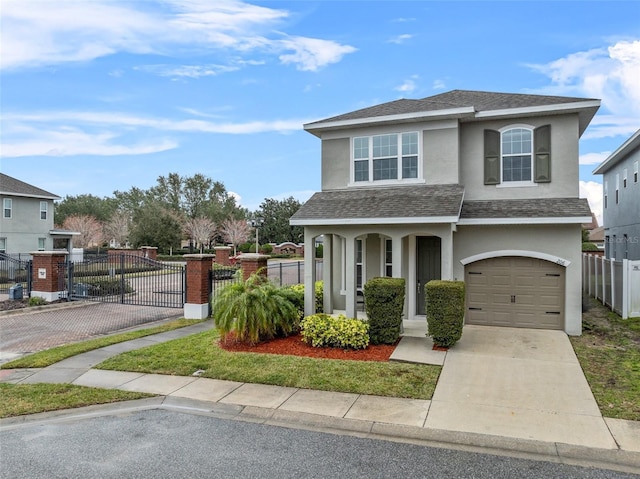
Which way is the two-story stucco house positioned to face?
toward the camera

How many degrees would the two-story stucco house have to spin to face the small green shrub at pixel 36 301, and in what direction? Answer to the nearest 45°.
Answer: approximately 90° to its right

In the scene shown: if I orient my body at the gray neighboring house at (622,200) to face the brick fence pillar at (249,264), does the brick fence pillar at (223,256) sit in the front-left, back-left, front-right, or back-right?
front-right

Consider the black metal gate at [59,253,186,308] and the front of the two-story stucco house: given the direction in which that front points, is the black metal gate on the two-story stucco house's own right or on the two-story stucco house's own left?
on the two-story stucco house's own right

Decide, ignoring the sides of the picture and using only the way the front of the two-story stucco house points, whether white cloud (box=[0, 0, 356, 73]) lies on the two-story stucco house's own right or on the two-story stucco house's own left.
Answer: on the two-story stucco house's own right

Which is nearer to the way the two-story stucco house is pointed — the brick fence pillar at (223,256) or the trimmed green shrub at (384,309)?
the trimmed green shrub

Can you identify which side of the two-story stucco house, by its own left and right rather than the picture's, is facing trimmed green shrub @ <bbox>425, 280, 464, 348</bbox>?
front

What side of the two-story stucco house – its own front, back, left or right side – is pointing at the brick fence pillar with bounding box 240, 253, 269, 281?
right

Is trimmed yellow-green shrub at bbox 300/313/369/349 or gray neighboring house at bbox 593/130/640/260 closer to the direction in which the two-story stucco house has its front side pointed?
the trimmed yellow-green shrub

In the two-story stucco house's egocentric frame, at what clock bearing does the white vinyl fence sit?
The white vinyl fence is roughly at 8 o'clock from the two-story stucco house.

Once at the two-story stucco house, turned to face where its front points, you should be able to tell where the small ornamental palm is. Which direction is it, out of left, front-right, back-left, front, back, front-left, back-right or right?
front-right
